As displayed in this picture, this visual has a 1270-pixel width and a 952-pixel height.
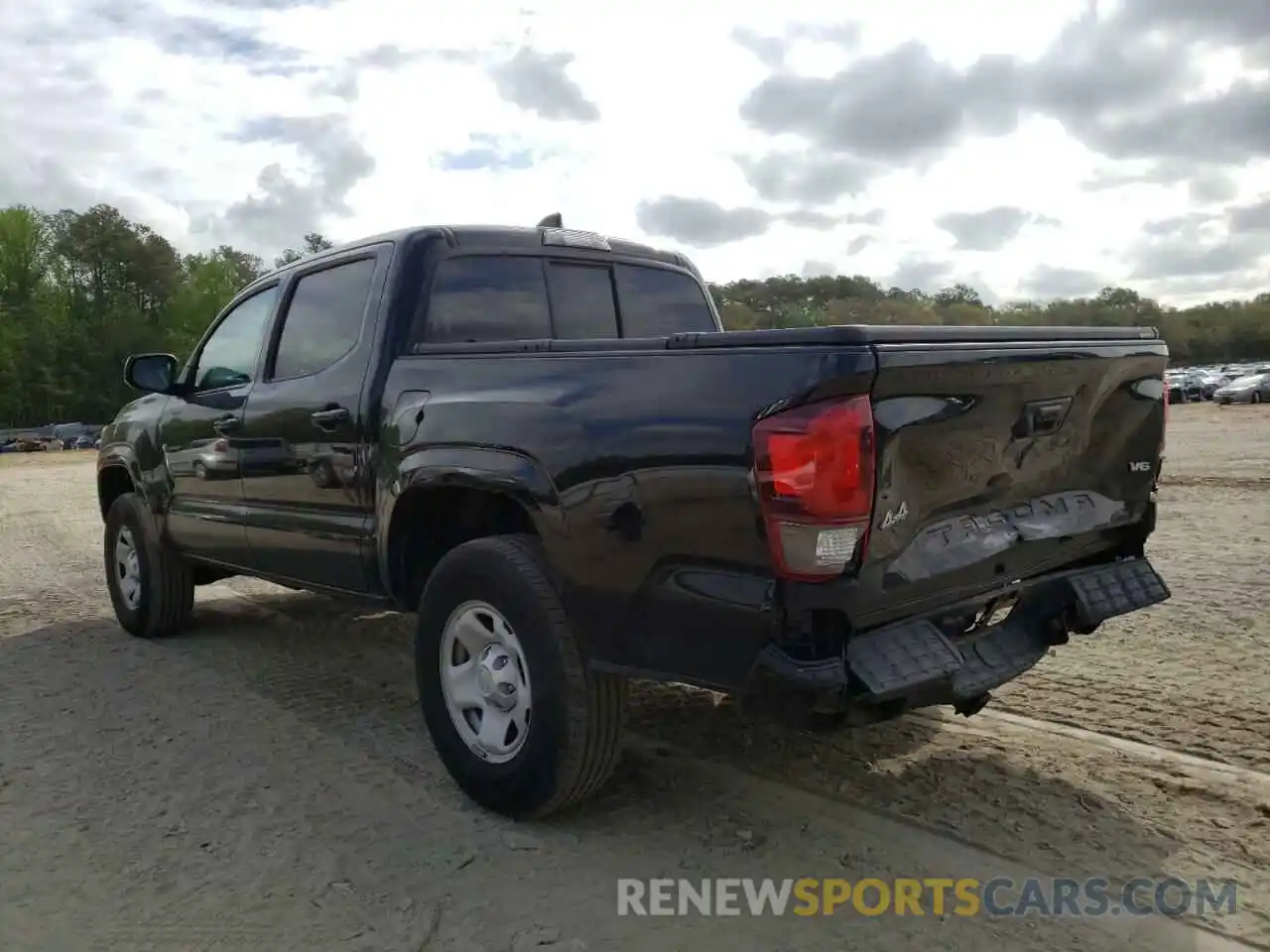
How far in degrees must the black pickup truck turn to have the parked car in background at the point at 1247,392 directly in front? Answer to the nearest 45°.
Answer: approximately 90° to its right

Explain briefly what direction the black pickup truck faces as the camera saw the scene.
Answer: facing away from the viewer and to the left of the viewer

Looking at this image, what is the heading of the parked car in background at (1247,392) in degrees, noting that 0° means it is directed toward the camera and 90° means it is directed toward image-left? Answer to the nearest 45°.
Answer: approximately 45°

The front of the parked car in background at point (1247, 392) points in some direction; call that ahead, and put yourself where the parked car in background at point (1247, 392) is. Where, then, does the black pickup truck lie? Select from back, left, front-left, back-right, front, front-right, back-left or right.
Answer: front-left
